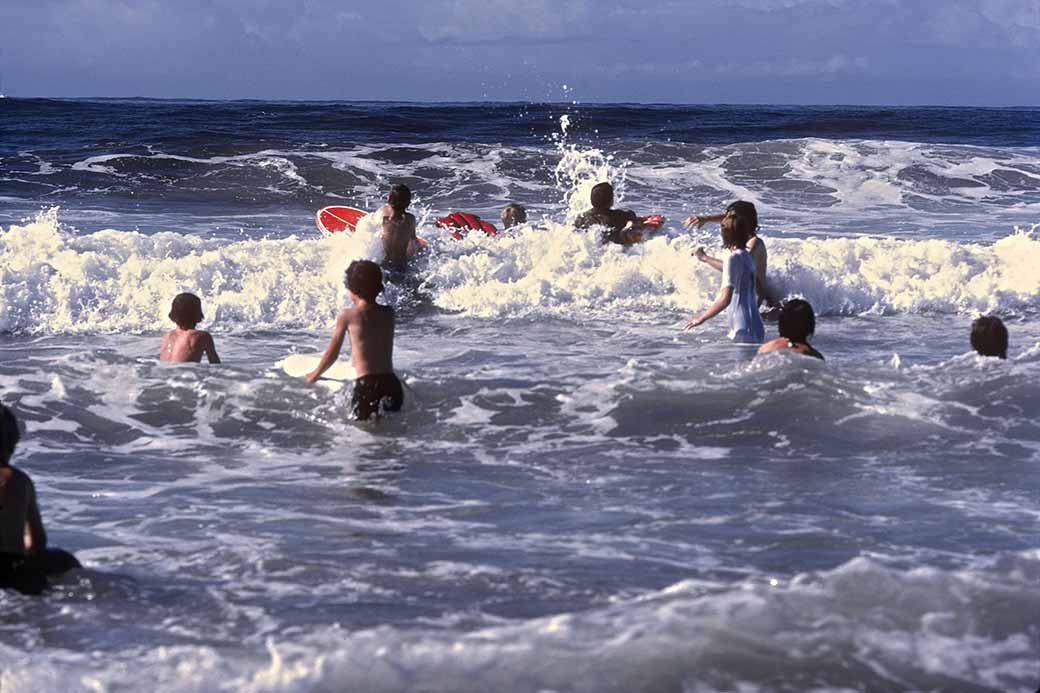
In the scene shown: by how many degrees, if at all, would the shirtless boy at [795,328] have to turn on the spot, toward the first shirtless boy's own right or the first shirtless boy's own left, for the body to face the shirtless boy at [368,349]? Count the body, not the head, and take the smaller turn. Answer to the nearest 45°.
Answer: approximately 135° to the first shirtless boy's own left

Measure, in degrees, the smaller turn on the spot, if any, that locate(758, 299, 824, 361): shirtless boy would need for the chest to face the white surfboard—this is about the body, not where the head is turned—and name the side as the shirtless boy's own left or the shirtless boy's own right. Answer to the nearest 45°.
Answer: approximately 90° to the shirtless boy's own left

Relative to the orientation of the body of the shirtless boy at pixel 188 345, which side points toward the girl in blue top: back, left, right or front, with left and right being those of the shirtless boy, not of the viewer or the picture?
right

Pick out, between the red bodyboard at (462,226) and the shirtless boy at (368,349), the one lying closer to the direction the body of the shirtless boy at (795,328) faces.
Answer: the red bodyboard

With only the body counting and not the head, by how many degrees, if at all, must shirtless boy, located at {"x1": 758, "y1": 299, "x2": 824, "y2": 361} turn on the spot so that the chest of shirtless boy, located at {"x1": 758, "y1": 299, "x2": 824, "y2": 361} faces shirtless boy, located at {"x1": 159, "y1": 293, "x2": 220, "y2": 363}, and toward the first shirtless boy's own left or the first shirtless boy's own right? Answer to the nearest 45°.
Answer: approximately 90° to the first shirtless boy's own left

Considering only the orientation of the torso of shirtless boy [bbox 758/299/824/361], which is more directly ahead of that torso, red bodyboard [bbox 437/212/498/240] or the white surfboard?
the red bodyboard

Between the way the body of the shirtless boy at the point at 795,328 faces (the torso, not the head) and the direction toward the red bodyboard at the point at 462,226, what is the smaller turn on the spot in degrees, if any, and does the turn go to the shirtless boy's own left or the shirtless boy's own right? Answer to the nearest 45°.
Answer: approximately 45° to the shirtless boy's own left

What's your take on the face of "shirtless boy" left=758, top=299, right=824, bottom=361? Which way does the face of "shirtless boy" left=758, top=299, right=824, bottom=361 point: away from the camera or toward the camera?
away from the camera

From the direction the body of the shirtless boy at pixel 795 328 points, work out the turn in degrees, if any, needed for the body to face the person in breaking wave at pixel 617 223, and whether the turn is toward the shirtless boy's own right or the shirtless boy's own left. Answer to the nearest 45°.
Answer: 0° — they already face them

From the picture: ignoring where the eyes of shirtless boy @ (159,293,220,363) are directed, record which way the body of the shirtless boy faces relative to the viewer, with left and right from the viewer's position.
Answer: facing away from the viewer

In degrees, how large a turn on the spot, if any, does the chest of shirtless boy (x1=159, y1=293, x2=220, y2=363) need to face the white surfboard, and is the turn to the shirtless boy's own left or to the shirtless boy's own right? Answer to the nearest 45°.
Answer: approximately 135° to the shirtless boy's own right

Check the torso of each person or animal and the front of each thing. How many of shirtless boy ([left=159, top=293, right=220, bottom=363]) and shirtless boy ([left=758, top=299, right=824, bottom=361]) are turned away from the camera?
2

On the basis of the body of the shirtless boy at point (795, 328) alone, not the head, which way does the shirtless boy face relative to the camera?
away from the camera

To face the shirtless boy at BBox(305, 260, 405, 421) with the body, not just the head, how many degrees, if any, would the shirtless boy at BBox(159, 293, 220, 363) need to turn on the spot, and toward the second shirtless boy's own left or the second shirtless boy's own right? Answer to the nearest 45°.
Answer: approximately 135° to the second shirtless boy's own right

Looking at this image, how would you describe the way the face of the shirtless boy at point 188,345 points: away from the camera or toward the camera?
away from the camera
